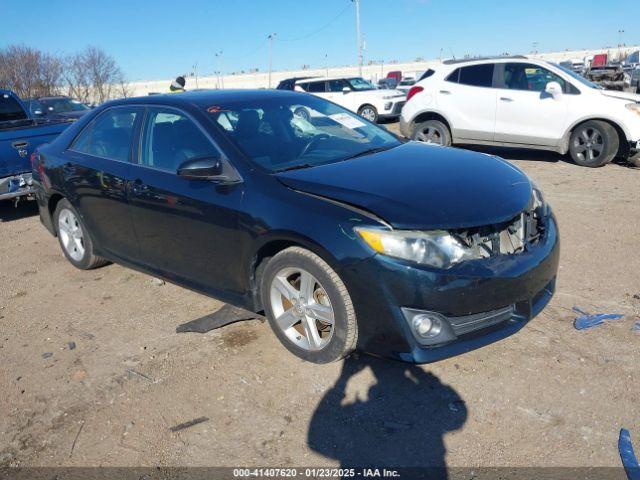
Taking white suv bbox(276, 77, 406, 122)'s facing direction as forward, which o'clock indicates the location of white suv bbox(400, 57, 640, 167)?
white suv bbox(400, 57, 640, 167) is roughly at 1 o'clock from white suv bbox(276, 77, 406, 122).

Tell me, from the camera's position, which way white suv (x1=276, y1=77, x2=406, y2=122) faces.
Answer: facing the viewer and to the right of the viewer

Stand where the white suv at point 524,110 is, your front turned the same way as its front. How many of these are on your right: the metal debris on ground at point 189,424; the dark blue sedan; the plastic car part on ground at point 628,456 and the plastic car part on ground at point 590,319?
4

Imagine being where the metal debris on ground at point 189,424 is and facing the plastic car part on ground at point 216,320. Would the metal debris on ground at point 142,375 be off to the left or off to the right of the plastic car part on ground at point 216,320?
left

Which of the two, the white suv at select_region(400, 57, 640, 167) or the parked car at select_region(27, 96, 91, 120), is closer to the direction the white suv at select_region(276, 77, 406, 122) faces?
the white suv

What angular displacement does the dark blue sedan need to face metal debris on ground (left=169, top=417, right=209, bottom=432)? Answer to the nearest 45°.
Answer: approximately 90° to its right

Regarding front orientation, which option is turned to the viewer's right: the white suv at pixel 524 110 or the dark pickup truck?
the white suv

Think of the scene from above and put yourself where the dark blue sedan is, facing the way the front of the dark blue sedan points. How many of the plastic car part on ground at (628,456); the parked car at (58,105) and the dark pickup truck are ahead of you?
1

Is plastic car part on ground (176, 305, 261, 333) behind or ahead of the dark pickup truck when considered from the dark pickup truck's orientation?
behind

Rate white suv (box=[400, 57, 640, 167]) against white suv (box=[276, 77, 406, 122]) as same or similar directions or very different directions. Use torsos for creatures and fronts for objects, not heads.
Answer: same or similar directions

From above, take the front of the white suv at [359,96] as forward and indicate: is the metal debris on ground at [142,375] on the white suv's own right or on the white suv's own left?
on the white suv's own right

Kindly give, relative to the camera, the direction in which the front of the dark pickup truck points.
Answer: facing away from the viewer and to the left of the viewer

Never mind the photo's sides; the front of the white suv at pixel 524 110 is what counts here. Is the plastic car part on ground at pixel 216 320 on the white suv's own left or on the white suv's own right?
on the white suv's own right

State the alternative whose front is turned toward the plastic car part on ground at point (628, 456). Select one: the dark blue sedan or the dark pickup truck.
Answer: the dark blue sedan

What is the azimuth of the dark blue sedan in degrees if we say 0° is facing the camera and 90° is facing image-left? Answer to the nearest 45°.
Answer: approximately 315°

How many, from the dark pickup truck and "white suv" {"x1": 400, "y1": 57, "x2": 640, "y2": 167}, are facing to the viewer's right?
1

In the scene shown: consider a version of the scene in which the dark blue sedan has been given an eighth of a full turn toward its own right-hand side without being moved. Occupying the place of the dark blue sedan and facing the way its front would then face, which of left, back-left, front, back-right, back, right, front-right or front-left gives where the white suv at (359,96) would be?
back

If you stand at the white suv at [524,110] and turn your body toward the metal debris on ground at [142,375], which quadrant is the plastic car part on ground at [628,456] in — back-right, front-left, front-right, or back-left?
front-left

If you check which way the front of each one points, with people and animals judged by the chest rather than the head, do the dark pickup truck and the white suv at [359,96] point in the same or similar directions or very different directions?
very different directions

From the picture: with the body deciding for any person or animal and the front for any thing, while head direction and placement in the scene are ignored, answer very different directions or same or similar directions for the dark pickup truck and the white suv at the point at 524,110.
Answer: very different directions

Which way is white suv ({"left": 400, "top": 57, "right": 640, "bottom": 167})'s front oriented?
to the viewer's right
